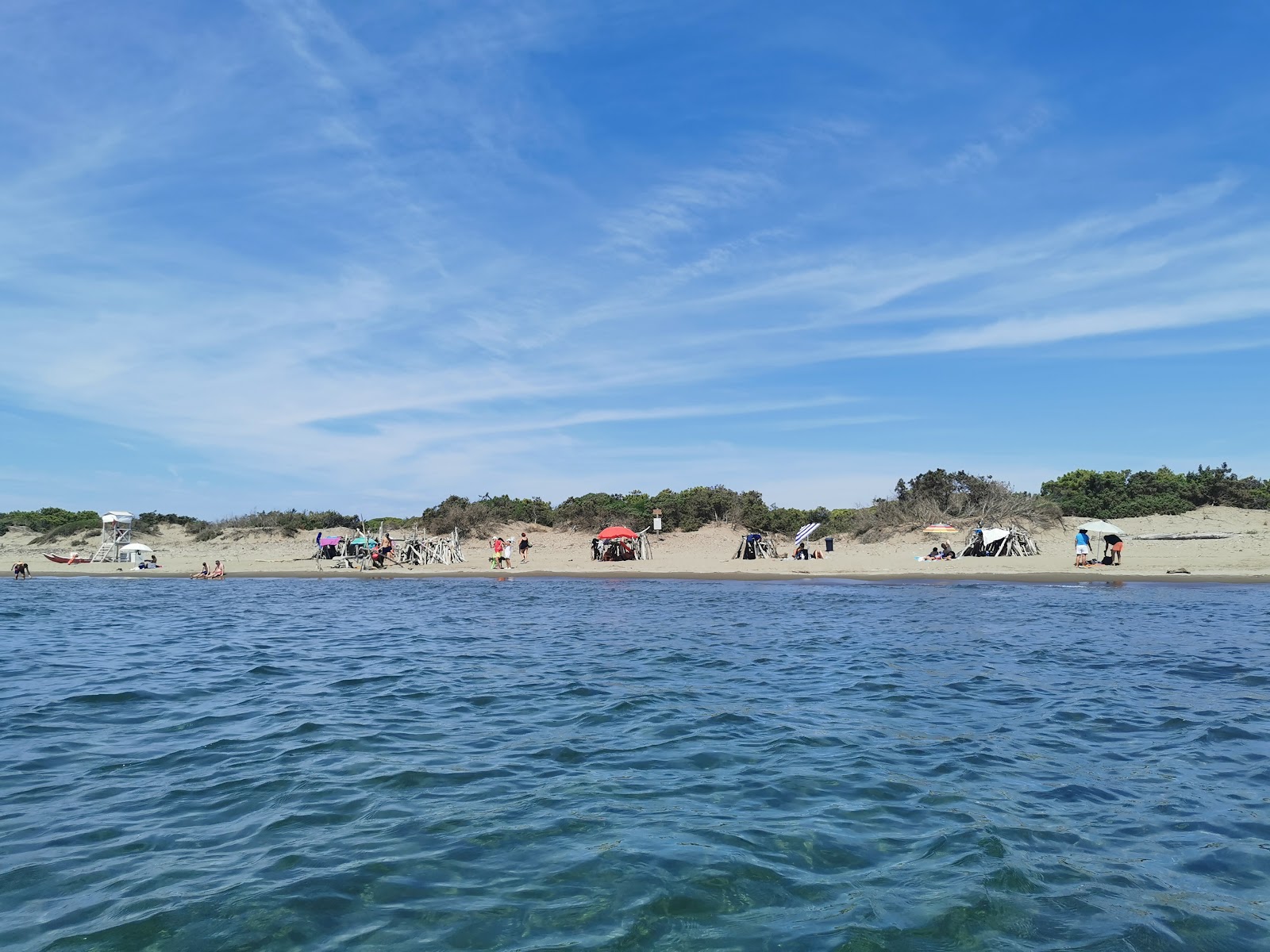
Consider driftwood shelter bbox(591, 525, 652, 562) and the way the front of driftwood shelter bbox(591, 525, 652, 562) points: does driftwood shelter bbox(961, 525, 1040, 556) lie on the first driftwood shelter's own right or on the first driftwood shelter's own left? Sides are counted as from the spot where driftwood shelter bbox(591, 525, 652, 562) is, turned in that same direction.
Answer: on the first driftwood shelter's own left

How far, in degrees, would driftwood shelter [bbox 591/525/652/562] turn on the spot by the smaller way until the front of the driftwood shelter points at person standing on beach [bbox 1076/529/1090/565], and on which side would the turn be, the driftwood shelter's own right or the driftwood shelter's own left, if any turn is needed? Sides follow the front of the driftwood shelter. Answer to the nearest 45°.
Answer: approximately 45° to the driftwood shelter's own left

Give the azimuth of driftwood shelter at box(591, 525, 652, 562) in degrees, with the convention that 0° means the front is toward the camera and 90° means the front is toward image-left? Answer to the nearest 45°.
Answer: approximately 0°

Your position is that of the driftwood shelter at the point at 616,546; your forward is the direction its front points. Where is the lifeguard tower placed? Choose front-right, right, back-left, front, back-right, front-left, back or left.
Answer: right

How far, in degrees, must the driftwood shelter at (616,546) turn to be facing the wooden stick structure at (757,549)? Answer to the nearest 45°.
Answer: approximately 90° to its left

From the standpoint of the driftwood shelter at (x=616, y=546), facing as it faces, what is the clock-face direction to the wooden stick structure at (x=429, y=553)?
The wooden stick structure is roughly at 3 o'clock from the driftwood shelter.

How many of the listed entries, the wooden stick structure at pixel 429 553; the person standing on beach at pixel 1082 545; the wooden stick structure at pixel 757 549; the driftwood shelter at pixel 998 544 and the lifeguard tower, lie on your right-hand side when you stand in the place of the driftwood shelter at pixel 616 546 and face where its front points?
2
